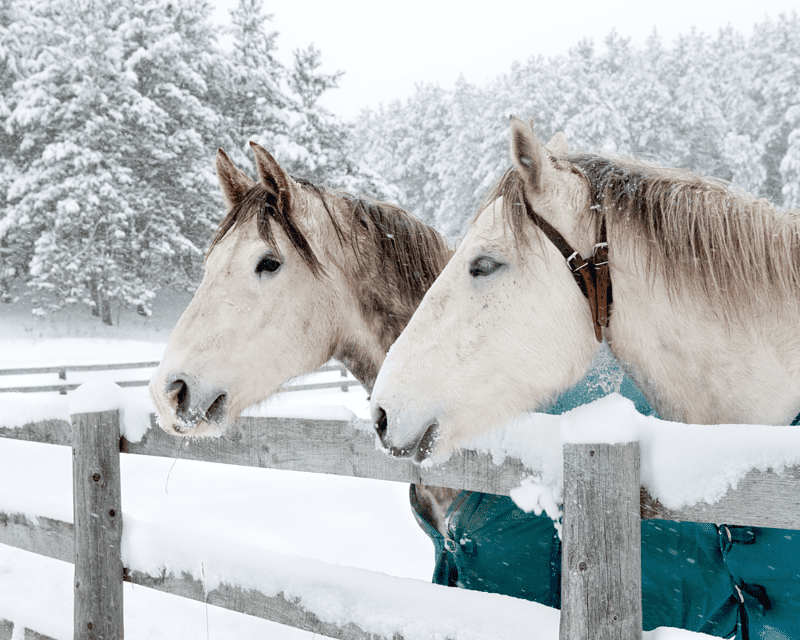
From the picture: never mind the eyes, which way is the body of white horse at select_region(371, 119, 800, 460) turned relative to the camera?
to the viewer's left
